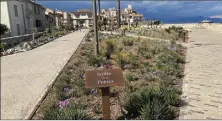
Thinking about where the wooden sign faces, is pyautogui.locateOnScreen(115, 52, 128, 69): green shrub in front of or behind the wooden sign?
behind

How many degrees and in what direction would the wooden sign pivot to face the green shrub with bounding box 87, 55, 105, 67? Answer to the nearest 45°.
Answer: approximately 180°

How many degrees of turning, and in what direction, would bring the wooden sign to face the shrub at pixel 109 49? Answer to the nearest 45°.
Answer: approximately 180°

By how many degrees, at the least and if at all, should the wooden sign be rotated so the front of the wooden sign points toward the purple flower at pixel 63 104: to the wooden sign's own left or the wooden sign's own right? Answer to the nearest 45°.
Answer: approximately 135° to the wooden sign's own right

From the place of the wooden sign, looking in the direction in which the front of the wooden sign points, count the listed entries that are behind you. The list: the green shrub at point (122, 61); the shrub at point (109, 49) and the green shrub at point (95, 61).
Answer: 3

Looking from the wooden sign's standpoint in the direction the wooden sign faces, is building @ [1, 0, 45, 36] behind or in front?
behind

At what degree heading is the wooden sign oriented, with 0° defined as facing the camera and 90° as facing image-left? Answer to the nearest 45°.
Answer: approximately 0°

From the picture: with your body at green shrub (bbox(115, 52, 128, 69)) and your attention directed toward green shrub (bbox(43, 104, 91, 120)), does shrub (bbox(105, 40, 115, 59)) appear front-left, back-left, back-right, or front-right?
back-right

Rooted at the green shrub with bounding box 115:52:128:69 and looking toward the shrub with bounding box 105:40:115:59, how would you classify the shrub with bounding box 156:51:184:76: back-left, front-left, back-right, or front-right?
back-right

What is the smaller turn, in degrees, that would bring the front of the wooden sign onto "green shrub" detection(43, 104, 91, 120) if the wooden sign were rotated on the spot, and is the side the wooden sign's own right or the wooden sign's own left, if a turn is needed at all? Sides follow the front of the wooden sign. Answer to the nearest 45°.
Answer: approximately 90° to the wooden sign's own right

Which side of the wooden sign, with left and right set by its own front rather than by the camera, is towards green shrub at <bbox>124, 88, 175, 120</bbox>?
left
